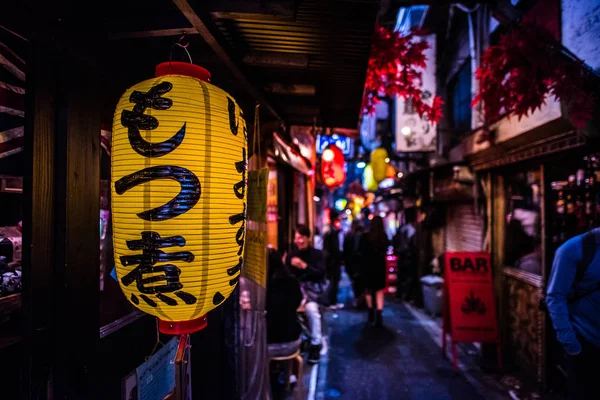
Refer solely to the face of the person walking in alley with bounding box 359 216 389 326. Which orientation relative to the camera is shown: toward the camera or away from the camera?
away from the camera

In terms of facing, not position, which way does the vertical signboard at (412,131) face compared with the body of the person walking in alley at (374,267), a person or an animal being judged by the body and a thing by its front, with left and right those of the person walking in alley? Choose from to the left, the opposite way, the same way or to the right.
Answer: the opposite way

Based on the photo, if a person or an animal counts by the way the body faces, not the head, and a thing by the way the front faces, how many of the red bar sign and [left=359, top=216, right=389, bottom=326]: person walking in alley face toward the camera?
1

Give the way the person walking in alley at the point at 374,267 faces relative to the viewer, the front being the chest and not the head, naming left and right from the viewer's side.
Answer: facing away from the viewer

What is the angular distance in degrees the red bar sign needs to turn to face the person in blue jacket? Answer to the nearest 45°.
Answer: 0° — it already faces them
